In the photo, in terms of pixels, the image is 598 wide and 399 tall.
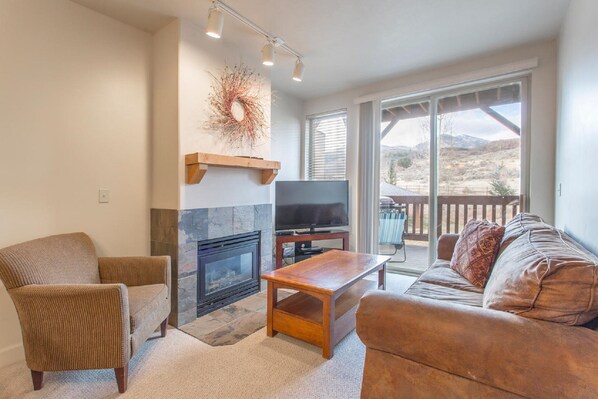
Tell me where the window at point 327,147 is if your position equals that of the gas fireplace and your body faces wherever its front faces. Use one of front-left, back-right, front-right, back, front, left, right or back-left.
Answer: left

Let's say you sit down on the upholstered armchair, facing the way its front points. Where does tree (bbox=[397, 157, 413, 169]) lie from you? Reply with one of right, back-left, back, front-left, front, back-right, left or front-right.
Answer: front-left

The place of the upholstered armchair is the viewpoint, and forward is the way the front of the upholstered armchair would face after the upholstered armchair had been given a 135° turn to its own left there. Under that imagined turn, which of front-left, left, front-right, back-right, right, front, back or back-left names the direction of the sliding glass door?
right

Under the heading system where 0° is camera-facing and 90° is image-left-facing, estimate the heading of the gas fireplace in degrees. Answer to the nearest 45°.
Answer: approximately 315°

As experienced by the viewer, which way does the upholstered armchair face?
facing the viewer and to the right of the viewer

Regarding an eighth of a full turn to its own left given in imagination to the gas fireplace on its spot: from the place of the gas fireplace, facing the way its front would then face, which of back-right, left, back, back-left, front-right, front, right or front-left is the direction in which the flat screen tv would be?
front-left

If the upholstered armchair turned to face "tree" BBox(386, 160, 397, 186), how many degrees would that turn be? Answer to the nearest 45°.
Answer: approximately 45° to its left

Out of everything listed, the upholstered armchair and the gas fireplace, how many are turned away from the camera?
0

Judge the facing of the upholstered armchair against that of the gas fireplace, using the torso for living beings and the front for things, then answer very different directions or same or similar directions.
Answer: same or similar directions

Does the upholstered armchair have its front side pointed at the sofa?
yes

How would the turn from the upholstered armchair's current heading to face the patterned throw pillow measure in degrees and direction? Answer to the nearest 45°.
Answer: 0° — it already faces it

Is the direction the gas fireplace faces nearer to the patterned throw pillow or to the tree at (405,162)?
the patterned throw pillow

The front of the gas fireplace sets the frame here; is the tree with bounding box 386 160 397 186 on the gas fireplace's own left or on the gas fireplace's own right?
on the gas fireplace's own left

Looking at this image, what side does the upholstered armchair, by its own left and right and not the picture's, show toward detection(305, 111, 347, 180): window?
left

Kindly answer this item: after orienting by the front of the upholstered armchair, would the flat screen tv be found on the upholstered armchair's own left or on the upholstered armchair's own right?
on the upholstered armchair's own left

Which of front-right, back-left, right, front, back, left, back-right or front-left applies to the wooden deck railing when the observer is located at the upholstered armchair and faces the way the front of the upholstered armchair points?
front-left
